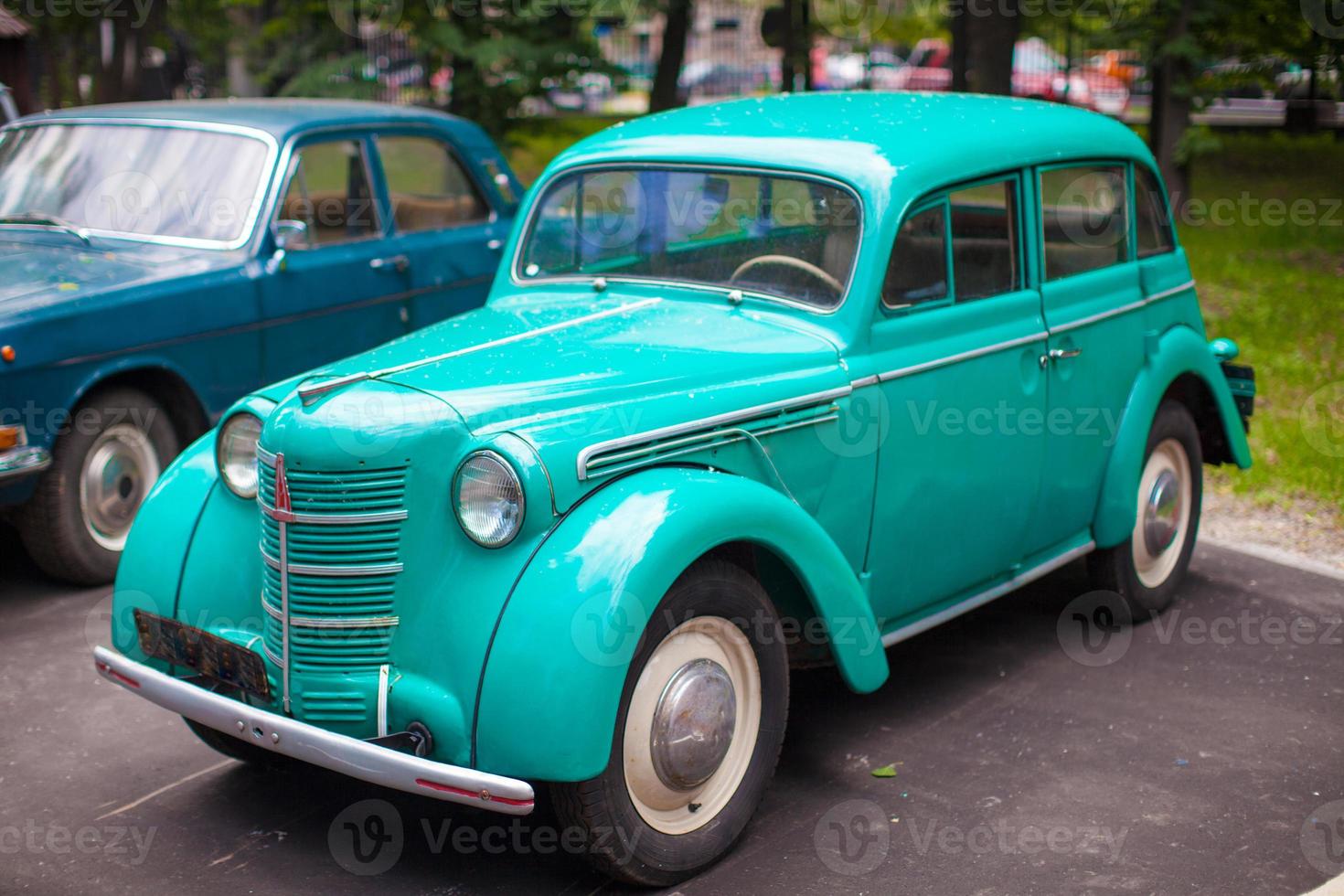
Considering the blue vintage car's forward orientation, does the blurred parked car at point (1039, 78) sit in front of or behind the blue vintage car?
behind

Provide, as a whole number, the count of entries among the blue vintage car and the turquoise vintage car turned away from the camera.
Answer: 0

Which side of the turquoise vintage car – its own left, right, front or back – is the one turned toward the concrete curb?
back

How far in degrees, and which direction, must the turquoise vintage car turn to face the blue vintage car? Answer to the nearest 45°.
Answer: approximately 90° to its right

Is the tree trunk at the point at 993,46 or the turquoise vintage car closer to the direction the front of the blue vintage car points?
the turquoise vintage car

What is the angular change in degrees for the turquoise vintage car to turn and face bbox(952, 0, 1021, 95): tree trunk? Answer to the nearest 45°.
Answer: approximately 135° to its right

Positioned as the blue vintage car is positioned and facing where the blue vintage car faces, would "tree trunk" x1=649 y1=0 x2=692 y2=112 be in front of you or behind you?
behind

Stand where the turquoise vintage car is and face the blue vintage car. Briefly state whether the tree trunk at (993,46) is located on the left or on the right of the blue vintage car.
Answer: right

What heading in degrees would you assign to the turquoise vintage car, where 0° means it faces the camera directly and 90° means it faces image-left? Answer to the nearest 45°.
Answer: approximately 45°

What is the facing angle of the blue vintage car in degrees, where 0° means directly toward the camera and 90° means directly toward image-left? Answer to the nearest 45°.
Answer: approximately 45°

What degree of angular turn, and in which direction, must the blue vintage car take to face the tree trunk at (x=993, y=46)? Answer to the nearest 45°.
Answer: approximately 180°
